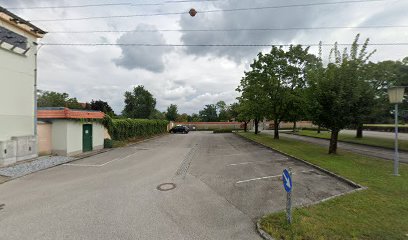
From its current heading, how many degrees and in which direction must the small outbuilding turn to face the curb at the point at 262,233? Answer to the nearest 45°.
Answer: approximately 45° to its right

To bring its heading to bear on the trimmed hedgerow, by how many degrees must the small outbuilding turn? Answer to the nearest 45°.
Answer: approximately 90° to its left

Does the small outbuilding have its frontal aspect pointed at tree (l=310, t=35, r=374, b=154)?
yes

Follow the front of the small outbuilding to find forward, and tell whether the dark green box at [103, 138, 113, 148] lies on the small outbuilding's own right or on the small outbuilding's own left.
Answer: on the small outbuilding's own left

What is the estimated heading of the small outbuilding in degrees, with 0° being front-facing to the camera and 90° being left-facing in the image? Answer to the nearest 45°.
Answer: approximately 315°
